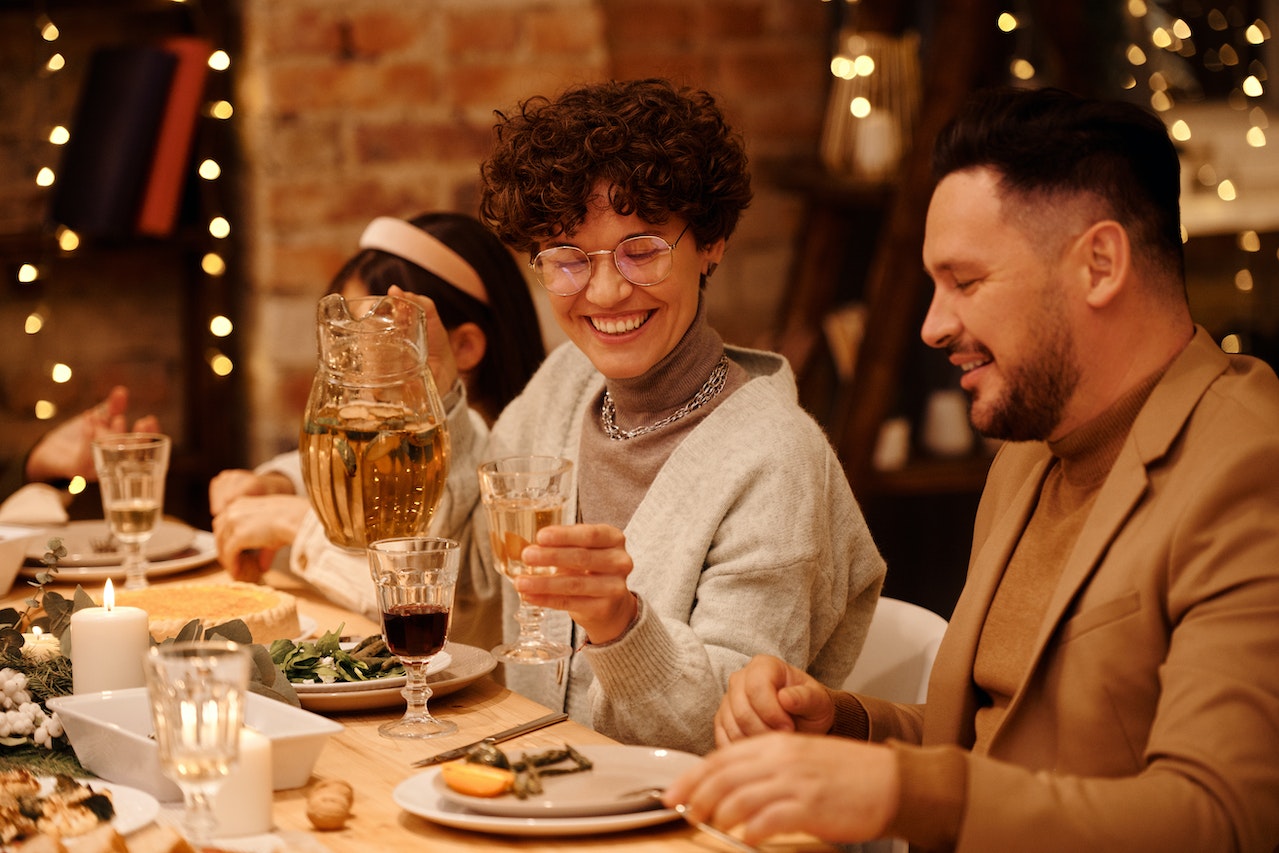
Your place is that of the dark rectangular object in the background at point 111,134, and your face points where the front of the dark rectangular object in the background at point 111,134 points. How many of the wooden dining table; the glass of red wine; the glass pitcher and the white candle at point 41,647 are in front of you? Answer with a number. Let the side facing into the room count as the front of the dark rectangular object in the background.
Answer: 4

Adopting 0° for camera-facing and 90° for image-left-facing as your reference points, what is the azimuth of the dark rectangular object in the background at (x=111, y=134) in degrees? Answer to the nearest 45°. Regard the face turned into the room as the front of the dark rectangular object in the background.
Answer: approximately 0°

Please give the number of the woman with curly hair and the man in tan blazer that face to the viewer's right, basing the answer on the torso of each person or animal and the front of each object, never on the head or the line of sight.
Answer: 0

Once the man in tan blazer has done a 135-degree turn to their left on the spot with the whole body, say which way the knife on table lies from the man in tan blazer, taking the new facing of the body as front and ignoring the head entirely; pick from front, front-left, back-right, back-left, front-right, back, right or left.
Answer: back

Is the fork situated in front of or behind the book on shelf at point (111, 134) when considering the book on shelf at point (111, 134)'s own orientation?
in front

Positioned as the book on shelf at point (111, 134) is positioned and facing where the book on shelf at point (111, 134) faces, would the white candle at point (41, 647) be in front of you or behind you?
in front

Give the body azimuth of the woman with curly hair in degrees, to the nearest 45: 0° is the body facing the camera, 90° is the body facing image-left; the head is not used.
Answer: approximately 45°

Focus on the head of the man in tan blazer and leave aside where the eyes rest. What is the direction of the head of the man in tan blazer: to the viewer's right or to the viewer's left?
to the viewer's left

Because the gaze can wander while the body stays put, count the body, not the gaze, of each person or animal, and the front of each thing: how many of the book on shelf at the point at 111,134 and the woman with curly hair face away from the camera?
0
